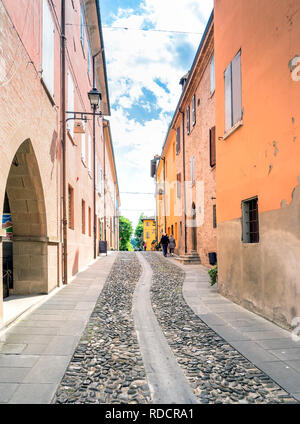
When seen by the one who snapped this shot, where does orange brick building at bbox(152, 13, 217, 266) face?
facing to the left of the viewer

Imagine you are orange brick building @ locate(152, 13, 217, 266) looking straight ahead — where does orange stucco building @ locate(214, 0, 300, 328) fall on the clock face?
orange stucco building @ locate(214, 0, 300, 328) is roughly at 9 o'clock from orange brick building @ locate(152, 13, 217, 266).
